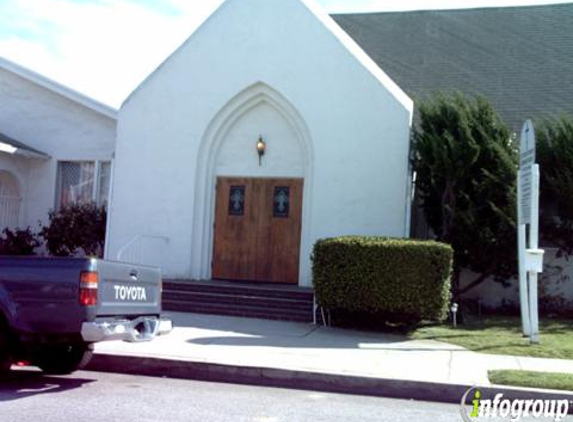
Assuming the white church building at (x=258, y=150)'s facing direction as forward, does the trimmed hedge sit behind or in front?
in front

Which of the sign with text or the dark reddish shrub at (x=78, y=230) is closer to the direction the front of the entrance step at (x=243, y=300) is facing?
the sign with text

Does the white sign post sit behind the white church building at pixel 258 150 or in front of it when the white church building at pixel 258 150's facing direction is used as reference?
in front

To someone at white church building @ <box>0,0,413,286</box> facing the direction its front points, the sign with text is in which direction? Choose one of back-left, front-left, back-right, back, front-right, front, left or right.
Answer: front-left

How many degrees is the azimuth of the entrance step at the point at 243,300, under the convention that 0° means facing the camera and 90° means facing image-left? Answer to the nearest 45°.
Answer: approximately 0°

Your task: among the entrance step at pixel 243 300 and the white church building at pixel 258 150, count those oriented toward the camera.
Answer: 2

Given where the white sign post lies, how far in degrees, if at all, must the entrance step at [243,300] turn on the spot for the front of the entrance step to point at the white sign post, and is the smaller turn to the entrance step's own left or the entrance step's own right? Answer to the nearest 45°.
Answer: approximately 45° to the entrance step's own left

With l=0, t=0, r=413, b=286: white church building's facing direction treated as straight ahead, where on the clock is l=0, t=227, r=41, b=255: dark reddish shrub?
The dark reddish shrub is roughly at 4 o'clock from the white church building.

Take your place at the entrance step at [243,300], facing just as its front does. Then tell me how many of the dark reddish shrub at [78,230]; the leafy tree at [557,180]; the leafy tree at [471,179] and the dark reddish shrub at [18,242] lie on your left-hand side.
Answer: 2

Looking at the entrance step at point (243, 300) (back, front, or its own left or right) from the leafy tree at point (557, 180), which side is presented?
left

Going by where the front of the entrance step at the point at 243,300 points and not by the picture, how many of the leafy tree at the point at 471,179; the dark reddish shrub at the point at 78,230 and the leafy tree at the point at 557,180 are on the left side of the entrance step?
2
